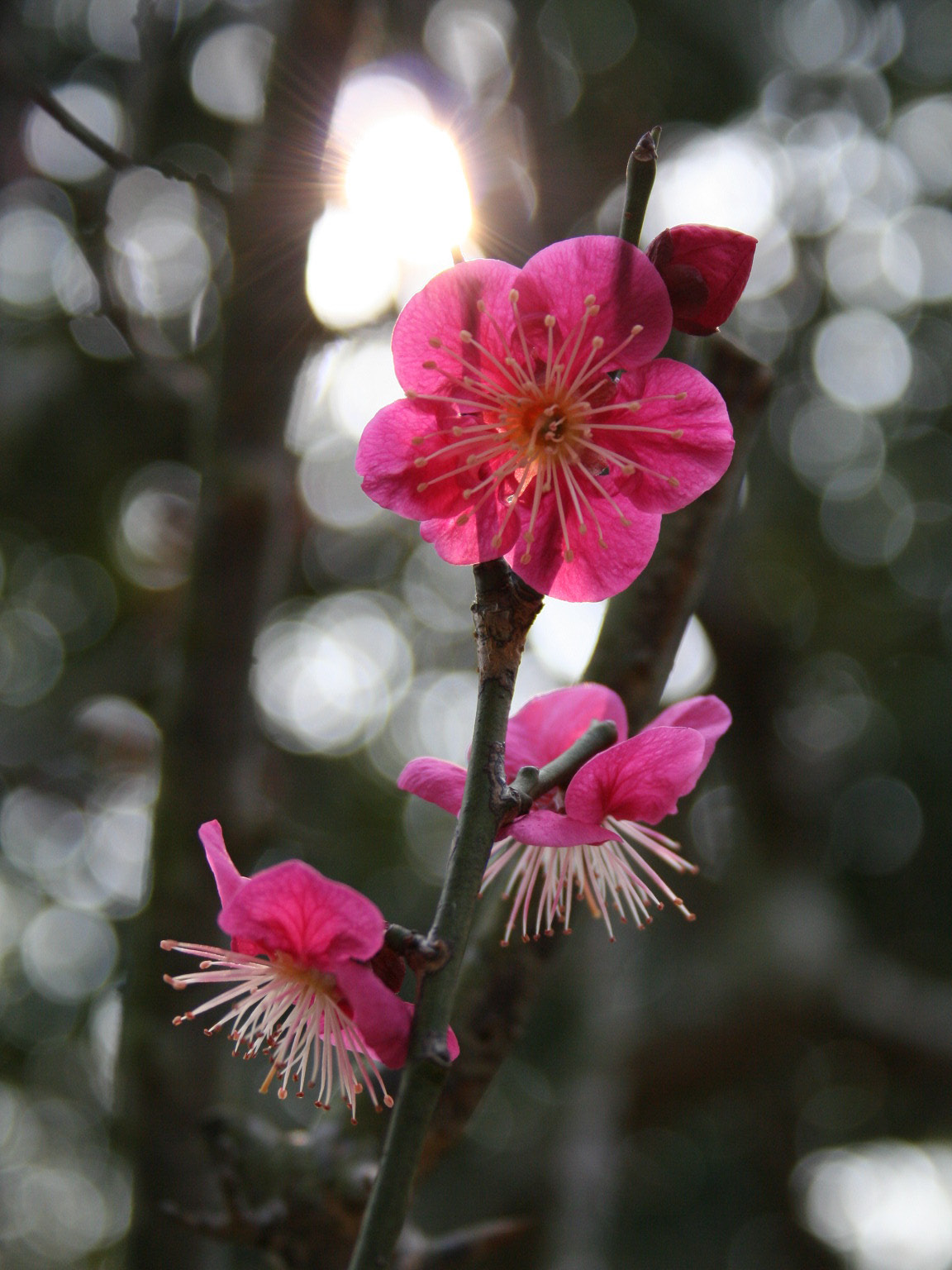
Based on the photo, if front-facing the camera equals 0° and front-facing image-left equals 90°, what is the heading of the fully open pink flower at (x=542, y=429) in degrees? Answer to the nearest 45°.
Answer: approximately 0°

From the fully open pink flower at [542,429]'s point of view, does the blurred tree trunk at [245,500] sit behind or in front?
behind
